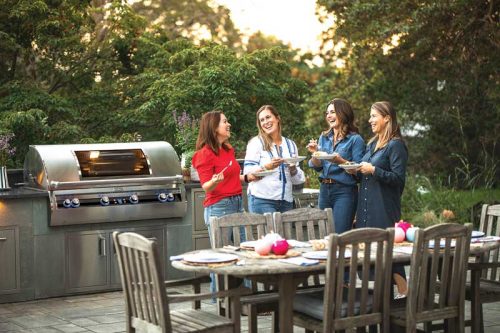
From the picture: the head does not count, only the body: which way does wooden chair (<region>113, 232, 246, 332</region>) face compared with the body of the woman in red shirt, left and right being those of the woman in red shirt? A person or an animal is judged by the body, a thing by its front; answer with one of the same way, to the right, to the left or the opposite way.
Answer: to the left

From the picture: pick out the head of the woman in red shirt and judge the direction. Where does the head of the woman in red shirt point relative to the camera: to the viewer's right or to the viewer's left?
to the viewer's right

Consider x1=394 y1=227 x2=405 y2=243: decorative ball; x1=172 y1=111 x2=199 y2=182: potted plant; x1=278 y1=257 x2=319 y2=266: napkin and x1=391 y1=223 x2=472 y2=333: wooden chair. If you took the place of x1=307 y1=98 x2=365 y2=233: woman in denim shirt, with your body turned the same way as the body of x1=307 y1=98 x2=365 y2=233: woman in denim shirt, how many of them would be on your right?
1

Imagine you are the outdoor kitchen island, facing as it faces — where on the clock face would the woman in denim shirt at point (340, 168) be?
The woman in denim shirt is roughly at 10 o'clock from the outdoor kitchen island.

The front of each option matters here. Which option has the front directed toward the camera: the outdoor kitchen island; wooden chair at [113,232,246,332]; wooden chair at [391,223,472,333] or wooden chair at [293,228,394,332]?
the outdoor kitchen island

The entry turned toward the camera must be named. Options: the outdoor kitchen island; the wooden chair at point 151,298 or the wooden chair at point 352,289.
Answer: the outdoor kitchen island

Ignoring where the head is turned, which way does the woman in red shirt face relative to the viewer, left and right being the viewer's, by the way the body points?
facing the viewer and to the right of the viewer

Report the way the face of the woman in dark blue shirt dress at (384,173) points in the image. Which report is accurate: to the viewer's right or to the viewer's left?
to the viewer's left

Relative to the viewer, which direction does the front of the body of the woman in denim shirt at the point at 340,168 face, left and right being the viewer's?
facing the viewer and to the left of the viewer

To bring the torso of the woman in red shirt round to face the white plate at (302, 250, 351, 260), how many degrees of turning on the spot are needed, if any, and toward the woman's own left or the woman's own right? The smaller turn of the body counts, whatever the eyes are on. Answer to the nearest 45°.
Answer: approximately 45° to the woman's own right

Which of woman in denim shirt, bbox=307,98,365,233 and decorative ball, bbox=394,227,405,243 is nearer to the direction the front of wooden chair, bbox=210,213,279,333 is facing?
the decorative ball

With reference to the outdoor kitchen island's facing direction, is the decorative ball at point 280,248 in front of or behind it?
in front

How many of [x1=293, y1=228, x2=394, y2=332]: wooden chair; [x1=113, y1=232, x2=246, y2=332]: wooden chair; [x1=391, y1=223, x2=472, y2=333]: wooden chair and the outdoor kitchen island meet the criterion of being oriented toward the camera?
1

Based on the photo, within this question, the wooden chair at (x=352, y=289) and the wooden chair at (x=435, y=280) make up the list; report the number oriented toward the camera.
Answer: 0

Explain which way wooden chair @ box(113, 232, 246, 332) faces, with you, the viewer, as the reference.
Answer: facing away from the viewer and to the right of the viewer
